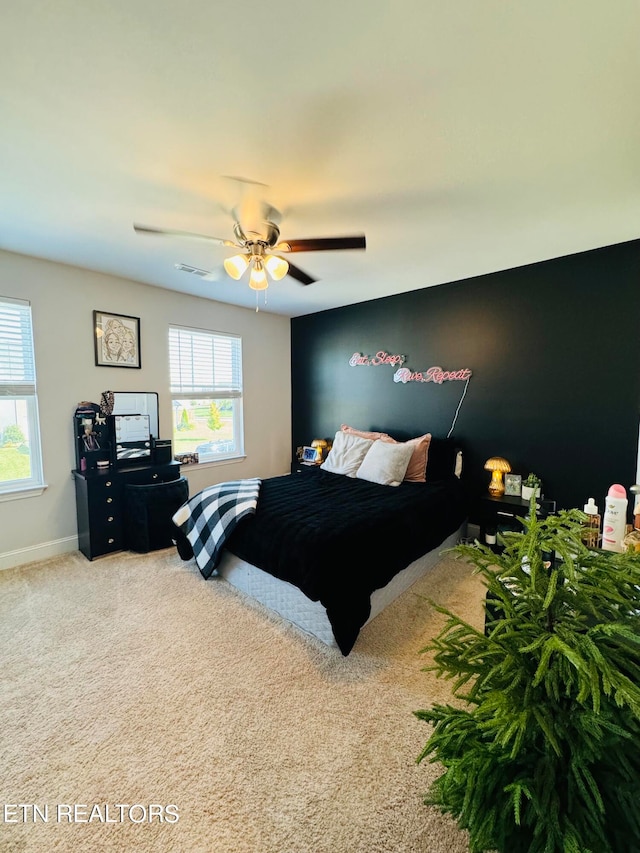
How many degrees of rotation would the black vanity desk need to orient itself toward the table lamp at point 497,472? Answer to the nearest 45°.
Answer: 0° — it already faces it

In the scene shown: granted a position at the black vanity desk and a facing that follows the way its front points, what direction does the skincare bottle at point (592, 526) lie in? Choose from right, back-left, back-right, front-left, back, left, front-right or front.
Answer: front

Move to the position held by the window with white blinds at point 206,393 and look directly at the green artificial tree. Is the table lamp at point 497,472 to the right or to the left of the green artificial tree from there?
left

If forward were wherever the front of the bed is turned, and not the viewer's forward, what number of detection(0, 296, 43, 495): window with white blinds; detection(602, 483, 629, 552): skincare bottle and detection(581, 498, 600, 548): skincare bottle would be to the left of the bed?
2

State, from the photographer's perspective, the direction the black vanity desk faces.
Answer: facing the viewer and to the right of the viewer

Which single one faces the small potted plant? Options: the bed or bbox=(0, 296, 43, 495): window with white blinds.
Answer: the window with white blinds

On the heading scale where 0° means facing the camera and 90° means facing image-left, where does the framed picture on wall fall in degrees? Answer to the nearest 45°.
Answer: approximately 315°

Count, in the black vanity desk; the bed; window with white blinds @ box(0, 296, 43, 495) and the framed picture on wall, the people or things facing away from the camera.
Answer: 0

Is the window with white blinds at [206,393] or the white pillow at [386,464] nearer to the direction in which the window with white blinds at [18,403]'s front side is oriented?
the white pillow

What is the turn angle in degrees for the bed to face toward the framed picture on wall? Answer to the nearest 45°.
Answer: approximately 90° to its right

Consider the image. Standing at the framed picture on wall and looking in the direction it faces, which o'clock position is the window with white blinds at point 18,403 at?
The window with white blinds is roughly at 4 o'clock from the framed picture on wall.

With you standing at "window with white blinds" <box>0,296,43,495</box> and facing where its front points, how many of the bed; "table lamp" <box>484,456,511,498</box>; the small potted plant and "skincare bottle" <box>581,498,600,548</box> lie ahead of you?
4

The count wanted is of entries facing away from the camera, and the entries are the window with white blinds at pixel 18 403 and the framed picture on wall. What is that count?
0

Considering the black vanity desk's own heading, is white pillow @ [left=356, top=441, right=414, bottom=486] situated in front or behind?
in front

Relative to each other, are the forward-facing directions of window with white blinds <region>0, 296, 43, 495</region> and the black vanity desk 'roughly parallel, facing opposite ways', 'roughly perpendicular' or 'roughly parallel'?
roughly parallel

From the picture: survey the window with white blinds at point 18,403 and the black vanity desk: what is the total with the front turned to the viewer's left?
0

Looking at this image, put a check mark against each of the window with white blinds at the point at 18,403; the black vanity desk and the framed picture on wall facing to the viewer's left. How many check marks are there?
0
